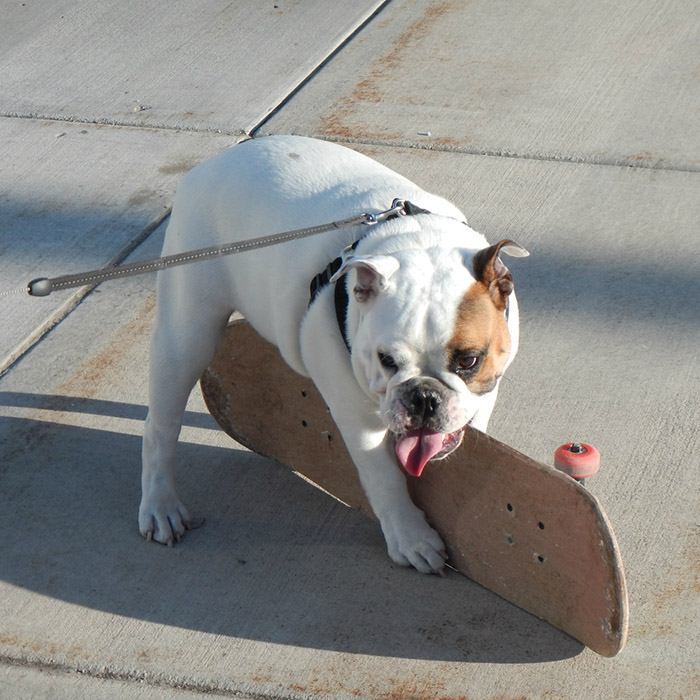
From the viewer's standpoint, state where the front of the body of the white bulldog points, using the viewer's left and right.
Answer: facing the viewer and to the right of the viewer
